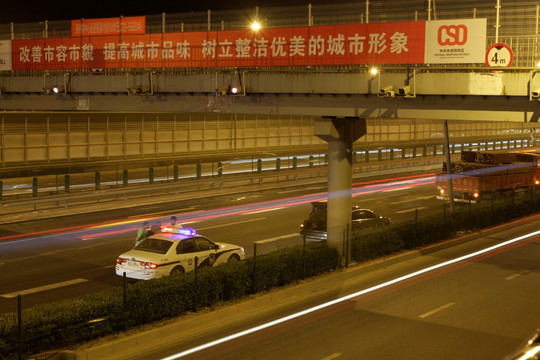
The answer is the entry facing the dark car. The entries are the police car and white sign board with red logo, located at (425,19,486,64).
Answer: the police car

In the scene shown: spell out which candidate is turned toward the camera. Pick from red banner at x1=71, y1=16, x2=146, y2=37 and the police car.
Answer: the red banner

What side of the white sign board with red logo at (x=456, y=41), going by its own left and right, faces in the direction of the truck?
back

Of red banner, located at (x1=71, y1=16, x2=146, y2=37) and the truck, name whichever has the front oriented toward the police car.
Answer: the red banner

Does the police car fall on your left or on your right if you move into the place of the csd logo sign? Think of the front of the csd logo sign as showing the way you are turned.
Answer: on your right

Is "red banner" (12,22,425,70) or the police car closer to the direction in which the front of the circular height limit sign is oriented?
the police car

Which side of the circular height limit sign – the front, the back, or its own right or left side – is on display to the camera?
front

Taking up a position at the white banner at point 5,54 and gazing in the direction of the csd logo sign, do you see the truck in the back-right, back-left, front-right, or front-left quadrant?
front-left

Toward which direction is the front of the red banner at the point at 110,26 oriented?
toward the camera

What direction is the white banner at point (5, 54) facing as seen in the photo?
toward the camera

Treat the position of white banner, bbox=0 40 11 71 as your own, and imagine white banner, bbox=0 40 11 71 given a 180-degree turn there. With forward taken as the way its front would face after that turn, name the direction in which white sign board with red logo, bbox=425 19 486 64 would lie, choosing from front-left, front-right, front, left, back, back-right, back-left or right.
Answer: back-right

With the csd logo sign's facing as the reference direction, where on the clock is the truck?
The truck is roughly at 6 o'clock from the csd logo sign.

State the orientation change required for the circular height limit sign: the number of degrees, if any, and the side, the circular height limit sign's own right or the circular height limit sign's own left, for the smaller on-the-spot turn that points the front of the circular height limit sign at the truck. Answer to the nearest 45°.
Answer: approximately 180°

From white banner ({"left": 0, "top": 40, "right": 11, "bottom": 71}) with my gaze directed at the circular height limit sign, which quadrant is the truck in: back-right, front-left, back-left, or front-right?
front-left
